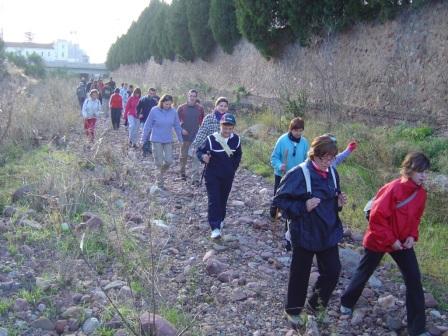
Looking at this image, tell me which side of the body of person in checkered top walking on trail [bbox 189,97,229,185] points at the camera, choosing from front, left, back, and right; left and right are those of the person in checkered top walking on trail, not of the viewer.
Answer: front

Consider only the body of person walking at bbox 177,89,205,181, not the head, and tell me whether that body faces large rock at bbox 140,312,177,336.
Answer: yes

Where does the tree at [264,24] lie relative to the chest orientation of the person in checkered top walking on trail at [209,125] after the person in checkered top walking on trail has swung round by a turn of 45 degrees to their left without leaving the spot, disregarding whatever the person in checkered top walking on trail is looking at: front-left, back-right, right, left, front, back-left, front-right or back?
back-left

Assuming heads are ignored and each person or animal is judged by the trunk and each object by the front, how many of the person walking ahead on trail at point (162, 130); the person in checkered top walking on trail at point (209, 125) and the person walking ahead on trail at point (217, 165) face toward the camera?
3

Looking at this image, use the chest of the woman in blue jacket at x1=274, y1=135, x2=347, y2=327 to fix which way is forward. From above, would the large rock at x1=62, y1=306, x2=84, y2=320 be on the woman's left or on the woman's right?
on the woman's right

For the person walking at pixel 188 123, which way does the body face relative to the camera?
toward the camera

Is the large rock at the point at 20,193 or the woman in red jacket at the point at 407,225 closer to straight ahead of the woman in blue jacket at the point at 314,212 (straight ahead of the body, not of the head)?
the woman in red jacket

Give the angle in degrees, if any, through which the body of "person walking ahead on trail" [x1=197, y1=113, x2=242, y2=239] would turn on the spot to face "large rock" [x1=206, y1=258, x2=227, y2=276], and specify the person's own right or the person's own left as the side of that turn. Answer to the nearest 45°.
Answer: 0° — they already face it

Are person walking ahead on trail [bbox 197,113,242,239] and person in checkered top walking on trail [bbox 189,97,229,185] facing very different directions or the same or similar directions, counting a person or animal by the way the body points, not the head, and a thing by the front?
same or similar directions

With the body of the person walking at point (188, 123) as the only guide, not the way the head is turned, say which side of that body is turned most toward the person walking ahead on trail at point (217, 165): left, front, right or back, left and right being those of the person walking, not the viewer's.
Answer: front

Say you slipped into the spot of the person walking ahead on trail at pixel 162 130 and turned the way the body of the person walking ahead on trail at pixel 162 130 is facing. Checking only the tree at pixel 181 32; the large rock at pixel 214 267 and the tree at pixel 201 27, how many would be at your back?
2

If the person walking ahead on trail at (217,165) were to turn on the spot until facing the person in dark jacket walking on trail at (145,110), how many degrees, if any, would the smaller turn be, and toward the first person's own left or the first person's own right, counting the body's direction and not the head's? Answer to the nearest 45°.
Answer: approximately 180°

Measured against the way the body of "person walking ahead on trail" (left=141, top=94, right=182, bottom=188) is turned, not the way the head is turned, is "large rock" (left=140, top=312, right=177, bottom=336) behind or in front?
in front

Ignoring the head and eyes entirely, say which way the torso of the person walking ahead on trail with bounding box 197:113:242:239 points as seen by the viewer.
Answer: toward the camera

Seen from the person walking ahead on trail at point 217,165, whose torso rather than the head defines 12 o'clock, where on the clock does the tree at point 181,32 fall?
The tree is roughly at 6 o'clock from the person walking ahead on trail.

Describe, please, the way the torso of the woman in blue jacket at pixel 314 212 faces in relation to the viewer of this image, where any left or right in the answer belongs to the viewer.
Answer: facing the viewer and to the right of the viewer

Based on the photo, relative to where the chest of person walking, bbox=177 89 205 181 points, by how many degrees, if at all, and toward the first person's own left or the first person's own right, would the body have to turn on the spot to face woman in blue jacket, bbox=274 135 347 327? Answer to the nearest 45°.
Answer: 0° — they already face them

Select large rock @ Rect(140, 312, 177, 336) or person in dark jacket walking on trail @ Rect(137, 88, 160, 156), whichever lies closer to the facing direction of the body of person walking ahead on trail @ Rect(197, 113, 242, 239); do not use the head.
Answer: the large rock
